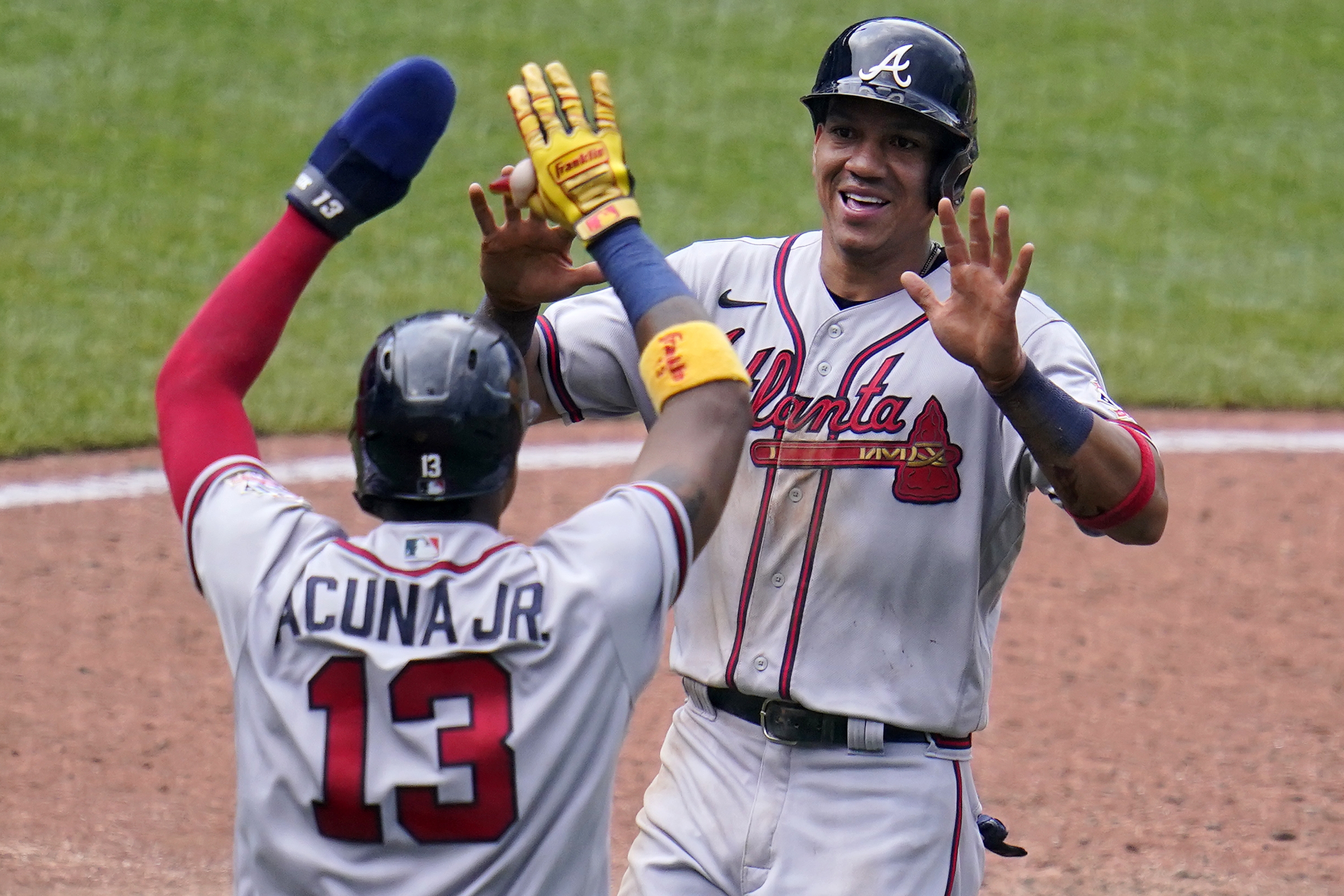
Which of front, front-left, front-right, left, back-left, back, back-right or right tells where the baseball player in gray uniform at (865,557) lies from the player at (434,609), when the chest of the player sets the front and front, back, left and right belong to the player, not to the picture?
front-right

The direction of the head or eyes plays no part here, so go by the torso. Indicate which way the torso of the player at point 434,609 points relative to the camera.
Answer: away from the camera

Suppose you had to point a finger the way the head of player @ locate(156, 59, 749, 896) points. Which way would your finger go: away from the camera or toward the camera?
away from the camera
